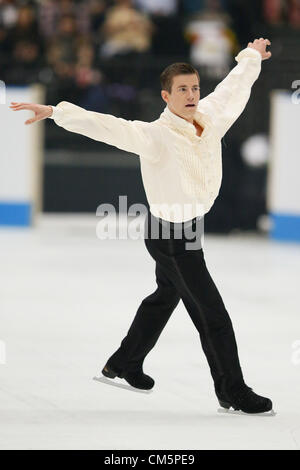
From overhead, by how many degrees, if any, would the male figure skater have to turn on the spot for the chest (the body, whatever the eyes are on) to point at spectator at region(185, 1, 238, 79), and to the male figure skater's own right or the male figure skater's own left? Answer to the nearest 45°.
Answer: approximately 135° to the male figure skater's own left

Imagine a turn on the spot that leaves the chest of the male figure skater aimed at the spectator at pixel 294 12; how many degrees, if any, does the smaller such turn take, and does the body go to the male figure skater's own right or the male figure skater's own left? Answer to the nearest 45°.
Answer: approximately 135° to the male figure skater's own left

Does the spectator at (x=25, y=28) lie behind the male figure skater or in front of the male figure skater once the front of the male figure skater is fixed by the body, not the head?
behind

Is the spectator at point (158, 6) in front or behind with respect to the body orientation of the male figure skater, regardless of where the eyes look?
behind

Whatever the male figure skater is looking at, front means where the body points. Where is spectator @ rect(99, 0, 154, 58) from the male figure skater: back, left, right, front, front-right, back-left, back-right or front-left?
back-left

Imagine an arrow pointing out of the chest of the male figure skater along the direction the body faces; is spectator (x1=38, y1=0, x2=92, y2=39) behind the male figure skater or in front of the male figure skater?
behind

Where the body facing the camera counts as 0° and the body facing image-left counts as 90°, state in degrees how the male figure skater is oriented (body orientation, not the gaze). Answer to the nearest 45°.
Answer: approximately 315°

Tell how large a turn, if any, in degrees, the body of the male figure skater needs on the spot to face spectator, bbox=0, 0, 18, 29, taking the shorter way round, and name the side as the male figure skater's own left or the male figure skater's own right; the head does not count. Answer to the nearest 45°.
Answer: approximately 135° to the male figure skater's own left

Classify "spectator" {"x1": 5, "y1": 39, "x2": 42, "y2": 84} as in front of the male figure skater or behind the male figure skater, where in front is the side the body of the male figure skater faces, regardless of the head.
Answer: behind

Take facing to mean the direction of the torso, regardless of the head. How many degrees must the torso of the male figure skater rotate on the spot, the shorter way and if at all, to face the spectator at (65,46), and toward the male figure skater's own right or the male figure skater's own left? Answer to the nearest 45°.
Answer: approximately 135° to the male figure skater's own left
